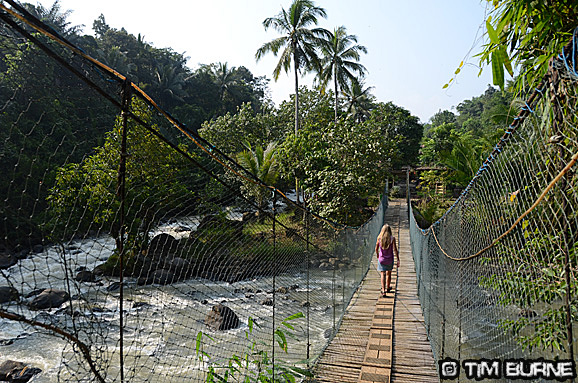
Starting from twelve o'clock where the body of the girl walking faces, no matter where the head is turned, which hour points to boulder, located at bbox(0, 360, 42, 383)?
The boulder is roughly at 8 o'clock from the girl walking.

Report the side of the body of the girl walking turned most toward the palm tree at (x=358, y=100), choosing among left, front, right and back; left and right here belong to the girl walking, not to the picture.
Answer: front

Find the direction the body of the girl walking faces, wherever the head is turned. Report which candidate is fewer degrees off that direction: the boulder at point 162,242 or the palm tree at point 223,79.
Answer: the palm tree

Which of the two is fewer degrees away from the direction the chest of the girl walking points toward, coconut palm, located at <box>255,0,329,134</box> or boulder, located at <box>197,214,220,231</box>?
the coconut palm

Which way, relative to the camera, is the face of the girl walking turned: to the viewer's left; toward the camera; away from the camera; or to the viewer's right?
away from the camera

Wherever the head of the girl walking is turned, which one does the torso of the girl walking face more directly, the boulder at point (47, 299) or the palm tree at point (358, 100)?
the palm tree

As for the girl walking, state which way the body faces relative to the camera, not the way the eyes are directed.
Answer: away from the camera

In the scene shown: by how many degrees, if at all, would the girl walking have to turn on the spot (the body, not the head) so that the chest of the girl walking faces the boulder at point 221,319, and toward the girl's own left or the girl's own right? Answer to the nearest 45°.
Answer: approximately 90° to the girl's own left
